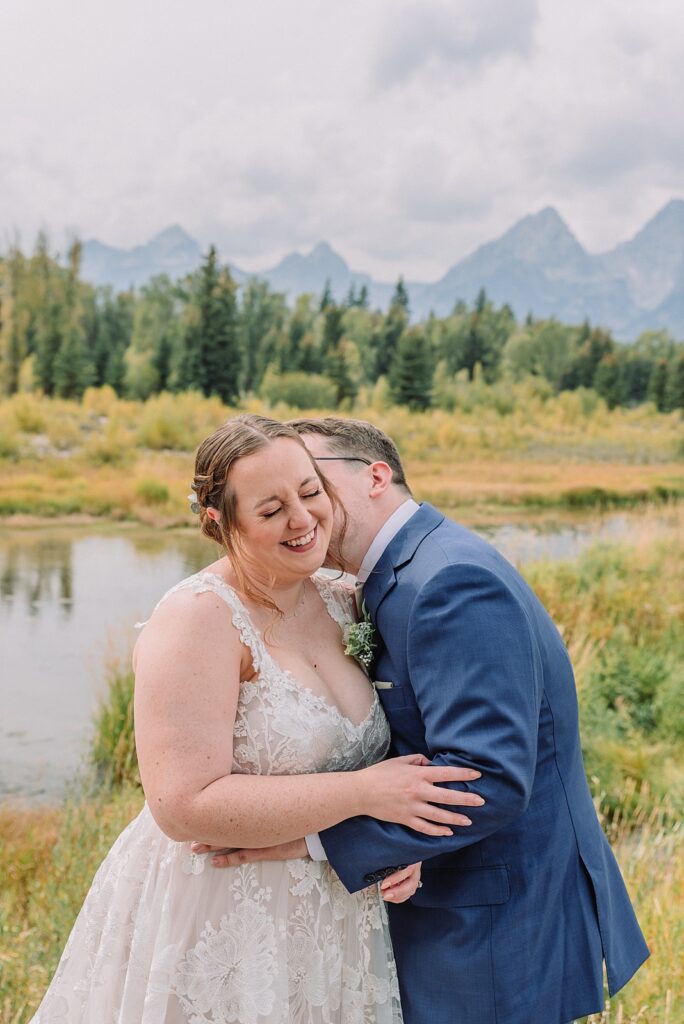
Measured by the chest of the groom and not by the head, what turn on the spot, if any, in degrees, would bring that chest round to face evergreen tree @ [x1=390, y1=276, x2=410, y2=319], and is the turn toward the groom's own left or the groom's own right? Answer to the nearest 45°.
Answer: approximately 90° to the groom's own right

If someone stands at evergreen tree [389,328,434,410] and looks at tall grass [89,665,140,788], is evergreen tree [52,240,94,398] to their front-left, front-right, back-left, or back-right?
front-right

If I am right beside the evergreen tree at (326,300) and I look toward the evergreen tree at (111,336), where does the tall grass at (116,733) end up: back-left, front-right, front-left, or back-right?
front-left

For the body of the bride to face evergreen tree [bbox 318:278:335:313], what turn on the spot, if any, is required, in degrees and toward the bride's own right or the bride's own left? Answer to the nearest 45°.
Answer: approximately 135° to the bride's own left

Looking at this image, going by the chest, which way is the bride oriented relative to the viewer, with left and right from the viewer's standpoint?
facing the viewer and to the right of the viewer

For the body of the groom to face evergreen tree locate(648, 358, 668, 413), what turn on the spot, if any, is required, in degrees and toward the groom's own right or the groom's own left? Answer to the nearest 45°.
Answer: approximately 90° to the groom's own right

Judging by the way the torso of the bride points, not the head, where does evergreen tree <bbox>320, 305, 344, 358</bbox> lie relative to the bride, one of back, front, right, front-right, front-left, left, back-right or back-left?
back-left

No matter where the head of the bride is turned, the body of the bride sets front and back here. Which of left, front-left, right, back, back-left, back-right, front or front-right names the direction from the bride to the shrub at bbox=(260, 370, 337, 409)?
back-left

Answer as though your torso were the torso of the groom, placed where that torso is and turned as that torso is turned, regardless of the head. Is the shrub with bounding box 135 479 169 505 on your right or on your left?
on your right

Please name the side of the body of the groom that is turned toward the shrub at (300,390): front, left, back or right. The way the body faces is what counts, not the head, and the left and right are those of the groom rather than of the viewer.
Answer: right

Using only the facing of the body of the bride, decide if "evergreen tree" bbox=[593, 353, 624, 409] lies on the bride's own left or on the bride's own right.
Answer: on the bride's own left

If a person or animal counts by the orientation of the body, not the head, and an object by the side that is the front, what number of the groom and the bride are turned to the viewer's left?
1

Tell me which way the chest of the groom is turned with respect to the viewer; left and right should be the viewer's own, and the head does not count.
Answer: facing to the left of the viewer

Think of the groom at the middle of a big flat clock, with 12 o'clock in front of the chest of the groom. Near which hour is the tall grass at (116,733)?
The tall grass is roughly at 2 o'clock from the groom.
